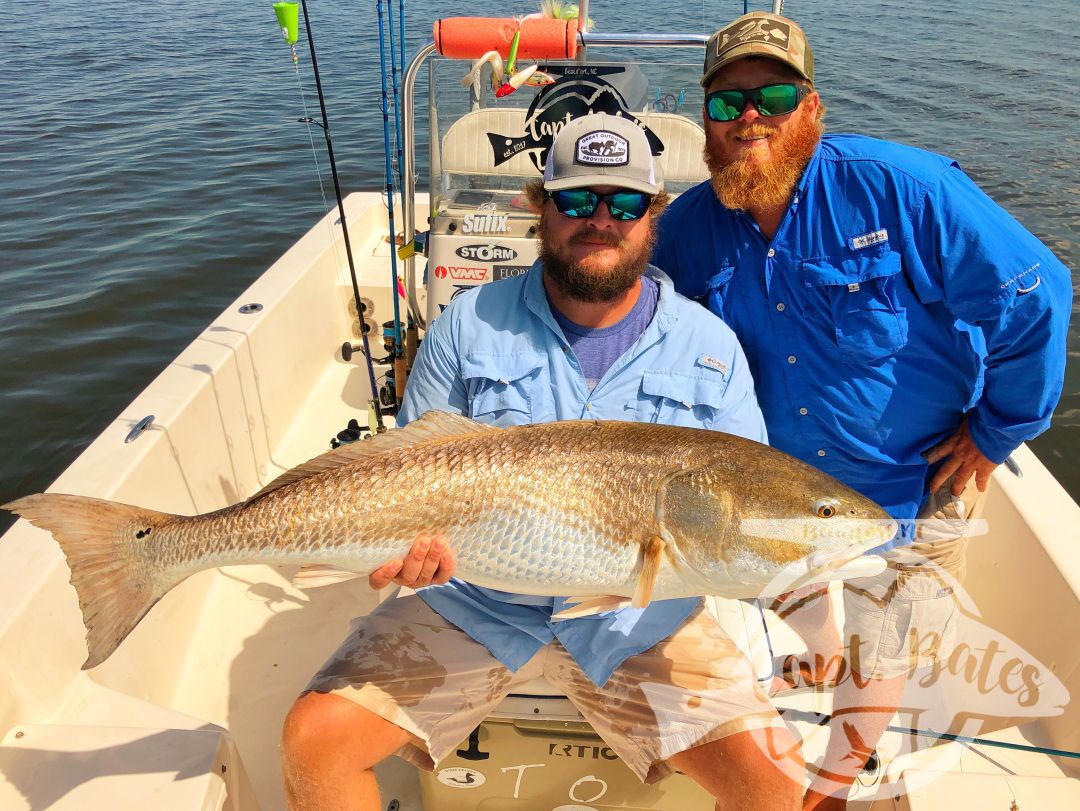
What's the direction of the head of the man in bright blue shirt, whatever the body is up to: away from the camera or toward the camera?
toward the camera

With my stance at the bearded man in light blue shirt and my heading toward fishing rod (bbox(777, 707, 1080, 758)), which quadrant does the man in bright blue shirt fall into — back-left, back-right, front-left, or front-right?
front-left

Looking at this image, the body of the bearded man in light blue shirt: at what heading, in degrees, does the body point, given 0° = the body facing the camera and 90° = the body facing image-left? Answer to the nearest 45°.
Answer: approximately 0°

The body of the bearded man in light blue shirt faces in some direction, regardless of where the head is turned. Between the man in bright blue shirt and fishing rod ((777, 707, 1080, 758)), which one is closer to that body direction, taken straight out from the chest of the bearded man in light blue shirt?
the fishing rod

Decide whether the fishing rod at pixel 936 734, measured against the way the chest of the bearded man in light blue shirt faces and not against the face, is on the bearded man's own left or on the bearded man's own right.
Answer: on the bearded man's own left

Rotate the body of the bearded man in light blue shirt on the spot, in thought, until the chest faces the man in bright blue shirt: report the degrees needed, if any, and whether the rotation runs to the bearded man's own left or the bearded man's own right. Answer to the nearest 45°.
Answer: approximately 135° to the bearded man's own left
